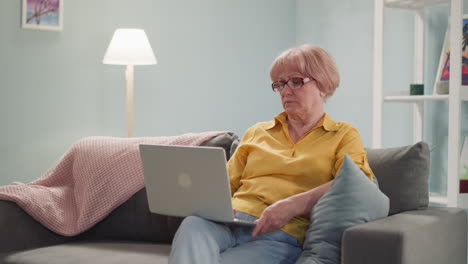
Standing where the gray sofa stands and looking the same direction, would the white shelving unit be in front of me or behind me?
behind

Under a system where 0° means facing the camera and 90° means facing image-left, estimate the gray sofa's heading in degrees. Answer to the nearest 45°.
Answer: approximately 45°

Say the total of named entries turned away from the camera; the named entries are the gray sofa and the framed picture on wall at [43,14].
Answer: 0

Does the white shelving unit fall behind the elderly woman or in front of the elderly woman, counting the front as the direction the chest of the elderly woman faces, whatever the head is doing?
behind

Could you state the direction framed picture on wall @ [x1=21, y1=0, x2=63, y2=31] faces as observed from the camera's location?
facing the viewer

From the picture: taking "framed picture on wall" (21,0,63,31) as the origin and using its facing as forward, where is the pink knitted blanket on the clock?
The pink knitted blanket is roughly at 12 o'clock from the framed picture on wall.

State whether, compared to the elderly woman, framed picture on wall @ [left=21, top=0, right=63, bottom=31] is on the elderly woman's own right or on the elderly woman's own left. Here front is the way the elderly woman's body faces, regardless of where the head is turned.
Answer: on the elderly woman's own right

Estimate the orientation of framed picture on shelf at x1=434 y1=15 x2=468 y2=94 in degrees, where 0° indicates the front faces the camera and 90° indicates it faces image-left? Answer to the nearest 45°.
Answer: approximately 45°

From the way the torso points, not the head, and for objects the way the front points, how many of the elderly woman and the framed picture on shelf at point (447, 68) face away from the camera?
0
